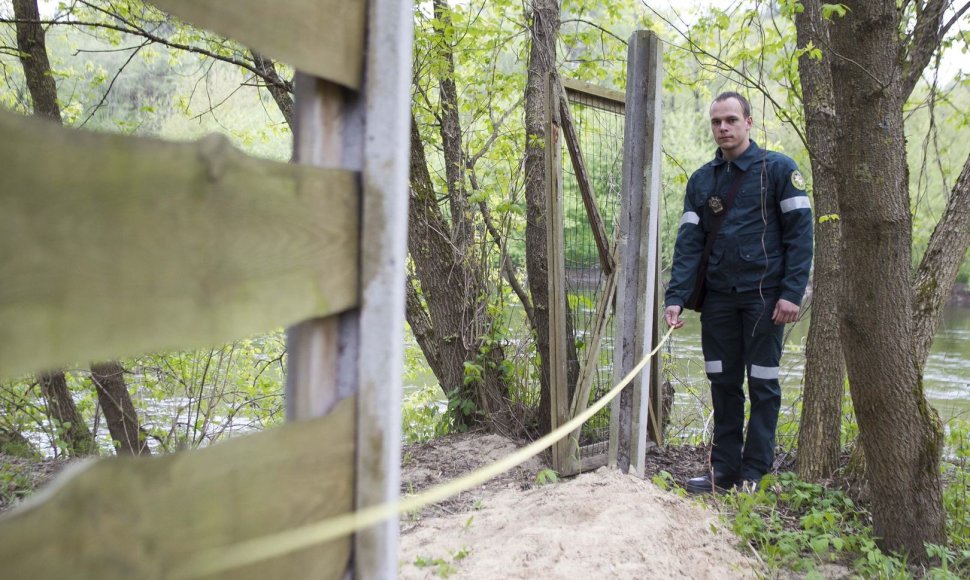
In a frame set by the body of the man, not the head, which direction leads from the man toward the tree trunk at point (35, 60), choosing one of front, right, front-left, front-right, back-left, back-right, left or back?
front-right

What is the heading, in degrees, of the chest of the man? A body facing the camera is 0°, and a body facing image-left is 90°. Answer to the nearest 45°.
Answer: approximately 45°

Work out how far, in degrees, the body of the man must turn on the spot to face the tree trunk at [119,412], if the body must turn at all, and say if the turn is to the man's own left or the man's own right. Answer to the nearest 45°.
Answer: approximately 45° to the man's own right

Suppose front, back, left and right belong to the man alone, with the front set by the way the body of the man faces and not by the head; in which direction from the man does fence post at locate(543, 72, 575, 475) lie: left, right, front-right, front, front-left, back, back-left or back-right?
front-right

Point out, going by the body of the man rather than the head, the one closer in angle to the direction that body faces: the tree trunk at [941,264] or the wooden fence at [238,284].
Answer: the wooden fence

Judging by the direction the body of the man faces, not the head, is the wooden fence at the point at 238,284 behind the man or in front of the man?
in front
